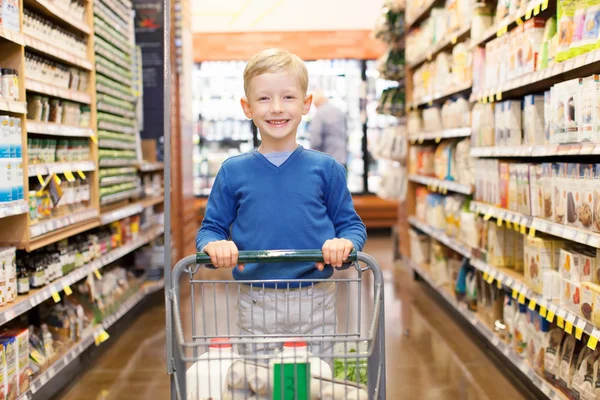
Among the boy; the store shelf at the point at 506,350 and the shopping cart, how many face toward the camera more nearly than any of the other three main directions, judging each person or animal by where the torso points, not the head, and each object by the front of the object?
2

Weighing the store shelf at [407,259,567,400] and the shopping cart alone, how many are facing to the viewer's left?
1

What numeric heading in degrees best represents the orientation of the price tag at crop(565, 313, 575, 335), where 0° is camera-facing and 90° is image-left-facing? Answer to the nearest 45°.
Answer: approximately 45°

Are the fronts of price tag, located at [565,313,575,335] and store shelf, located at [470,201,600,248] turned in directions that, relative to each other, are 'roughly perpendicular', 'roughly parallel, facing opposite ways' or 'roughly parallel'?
roughly parallel

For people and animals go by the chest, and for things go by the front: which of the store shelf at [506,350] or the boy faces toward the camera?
the boy

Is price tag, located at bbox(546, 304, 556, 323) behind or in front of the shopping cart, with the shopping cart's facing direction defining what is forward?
behind

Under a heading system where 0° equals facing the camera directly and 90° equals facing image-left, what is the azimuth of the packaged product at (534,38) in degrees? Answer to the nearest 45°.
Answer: approximately 45°

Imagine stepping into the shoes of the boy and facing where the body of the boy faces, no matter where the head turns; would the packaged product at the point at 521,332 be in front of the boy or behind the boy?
behind

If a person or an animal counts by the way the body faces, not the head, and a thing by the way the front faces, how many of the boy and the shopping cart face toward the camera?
2

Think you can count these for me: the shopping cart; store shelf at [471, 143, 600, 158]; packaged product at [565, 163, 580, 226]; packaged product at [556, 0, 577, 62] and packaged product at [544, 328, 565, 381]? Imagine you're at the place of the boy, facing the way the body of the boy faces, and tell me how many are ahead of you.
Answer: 1

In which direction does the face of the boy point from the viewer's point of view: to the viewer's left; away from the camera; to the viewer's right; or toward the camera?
toward the camera

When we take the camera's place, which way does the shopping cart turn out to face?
facing the viewer

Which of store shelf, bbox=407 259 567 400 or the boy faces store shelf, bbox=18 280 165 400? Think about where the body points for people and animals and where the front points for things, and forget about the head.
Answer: store shelf, bbox=407 259 567 400

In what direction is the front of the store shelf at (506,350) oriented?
to the viewer's left

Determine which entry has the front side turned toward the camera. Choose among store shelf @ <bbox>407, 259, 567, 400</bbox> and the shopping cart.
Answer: the shopping cart

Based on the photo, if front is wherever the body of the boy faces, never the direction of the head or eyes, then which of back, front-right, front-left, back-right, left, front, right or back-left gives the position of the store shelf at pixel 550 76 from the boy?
back-left

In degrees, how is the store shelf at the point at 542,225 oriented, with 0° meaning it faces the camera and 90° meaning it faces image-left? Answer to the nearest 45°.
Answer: approximately 45°
